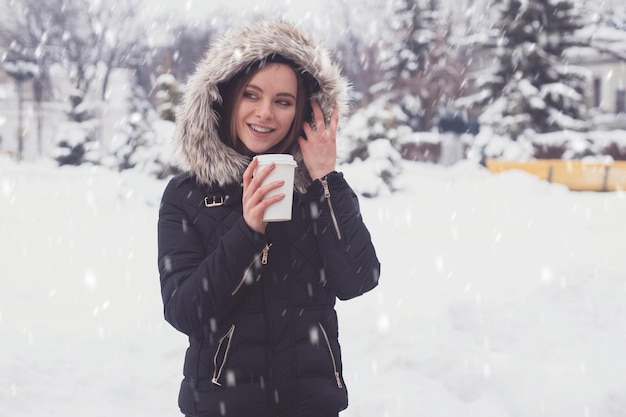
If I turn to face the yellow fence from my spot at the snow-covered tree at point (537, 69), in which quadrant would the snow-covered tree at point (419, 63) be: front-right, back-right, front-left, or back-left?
back-right

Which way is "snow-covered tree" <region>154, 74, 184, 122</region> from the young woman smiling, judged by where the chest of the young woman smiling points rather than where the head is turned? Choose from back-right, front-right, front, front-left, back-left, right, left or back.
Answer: back

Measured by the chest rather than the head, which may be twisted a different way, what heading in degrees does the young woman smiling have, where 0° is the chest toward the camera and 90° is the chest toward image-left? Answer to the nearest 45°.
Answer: approximately 0°

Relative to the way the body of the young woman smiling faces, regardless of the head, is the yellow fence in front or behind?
behind

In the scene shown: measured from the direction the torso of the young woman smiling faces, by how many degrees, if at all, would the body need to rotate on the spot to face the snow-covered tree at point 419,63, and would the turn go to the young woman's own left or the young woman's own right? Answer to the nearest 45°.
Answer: approximately 180°

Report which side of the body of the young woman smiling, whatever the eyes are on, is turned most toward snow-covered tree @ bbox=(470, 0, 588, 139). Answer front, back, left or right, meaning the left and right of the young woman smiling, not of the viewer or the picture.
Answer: back

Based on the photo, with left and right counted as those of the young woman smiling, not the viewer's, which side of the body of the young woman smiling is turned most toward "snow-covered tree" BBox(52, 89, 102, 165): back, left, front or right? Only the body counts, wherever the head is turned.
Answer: back
